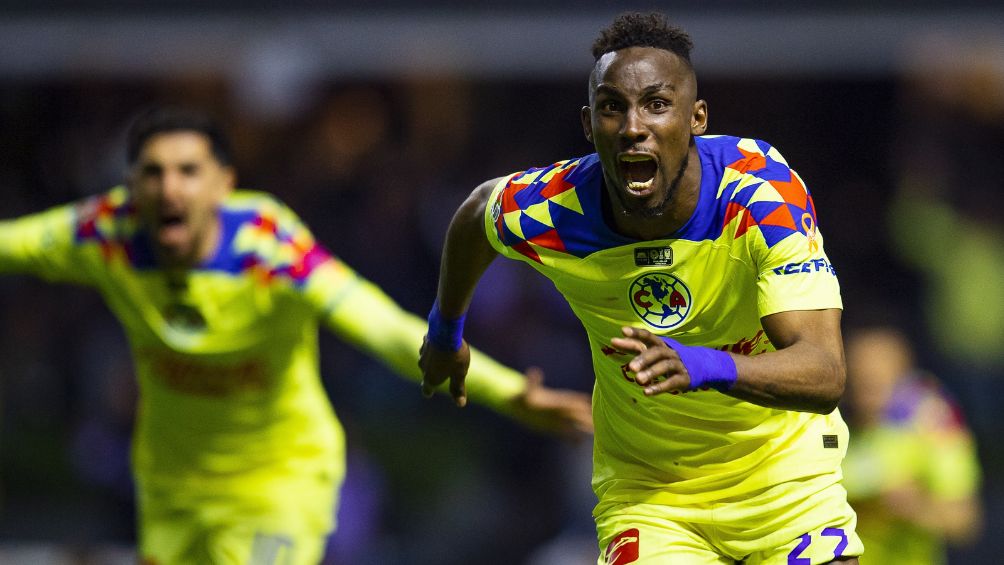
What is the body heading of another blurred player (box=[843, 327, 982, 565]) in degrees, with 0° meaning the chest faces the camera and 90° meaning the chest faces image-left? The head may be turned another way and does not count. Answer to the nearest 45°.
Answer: approximately 45°

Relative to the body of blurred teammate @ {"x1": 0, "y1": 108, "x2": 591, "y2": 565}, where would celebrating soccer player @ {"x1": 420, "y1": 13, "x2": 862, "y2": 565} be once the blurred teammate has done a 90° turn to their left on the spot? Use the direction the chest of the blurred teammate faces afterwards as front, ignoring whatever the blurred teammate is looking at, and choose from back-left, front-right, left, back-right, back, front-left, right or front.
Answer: front-right

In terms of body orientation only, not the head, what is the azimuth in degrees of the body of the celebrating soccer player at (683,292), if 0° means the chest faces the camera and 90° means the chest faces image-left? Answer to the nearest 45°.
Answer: approximately 0°

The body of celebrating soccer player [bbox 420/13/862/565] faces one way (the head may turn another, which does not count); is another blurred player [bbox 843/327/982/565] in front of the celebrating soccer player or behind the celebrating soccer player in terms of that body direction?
behind

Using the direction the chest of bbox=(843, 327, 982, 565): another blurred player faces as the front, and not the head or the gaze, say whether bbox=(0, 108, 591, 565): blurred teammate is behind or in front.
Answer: in front
